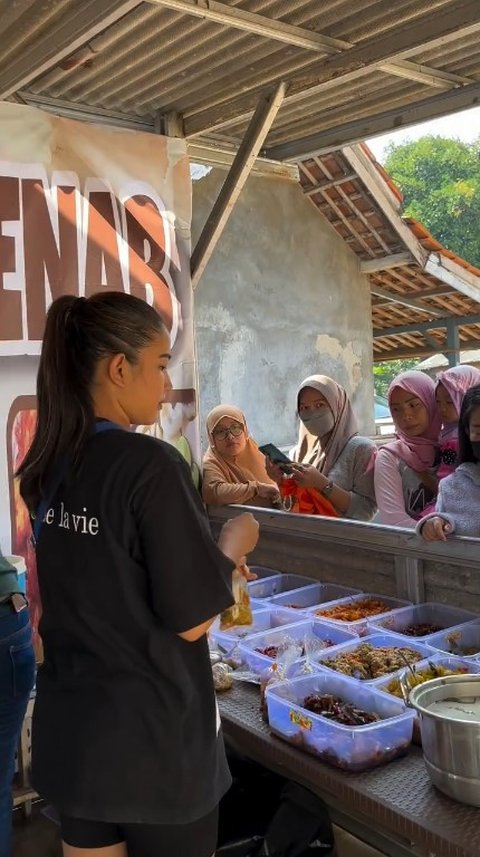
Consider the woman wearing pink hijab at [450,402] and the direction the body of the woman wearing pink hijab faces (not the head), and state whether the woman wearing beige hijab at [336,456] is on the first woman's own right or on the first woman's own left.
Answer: on the first woman's own right

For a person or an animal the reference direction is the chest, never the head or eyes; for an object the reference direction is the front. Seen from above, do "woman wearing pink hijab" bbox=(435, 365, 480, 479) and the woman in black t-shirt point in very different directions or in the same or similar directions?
very different directions

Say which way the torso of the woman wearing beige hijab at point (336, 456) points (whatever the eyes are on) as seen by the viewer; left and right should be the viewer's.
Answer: facing the viewer and to the left of the viewer

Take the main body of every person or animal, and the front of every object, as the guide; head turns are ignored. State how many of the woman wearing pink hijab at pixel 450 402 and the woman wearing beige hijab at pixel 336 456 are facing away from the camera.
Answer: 0

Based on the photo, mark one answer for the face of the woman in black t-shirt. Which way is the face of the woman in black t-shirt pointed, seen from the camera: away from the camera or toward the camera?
away from the camera

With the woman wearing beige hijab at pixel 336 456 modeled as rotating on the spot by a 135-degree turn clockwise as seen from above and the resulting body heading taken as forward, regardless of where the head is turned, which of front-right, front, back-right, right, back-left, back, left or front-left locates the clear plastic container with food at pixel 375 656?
back

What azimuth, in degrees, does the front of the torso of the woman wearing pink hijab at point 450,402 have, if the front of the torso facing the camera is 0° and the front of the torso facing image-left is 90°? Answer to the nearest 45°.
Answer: approximately 45°

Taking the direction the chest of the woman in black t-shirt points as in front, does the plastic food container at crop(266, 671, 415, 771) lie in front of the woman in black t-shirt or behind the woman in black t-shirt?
in front

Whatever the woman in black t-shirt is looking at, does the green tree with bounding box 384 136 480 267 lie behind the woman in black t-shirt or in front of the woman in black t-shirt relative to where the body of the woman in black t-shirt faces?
in front

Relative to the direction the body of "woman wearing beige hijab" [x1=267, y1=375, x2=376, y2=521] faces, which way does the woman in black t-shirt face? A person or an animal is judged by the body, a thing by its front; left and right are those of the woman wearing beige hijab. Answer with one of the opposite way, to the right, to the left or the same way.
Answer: the opposite way

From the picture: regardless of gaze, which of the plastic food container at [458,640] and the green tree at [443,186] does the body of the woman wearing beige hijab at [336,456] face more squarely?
the plastic food container

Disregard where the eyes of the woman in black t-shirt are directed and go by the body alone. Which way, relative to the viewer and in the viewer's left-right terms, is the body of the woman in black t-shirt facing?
facing away from the viewer and to the right of the viewer

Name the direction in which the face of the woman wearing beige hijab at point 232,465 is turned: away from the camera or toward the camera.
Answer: toward the camera

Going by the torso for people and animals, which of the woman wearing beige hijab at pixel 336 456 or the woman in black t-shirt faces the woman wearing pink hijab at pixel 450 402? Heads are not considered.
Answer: the woman in black t-shirt

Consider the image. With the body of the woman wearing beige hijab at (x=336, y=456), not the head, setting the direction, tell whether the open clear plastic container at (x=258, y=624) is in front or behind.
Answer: in front

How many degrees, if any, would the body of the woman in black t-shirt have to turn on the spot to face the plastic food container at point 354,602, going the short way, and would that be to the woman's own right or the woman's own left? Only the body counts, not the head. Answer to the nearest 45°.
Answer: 0° — they already face it
